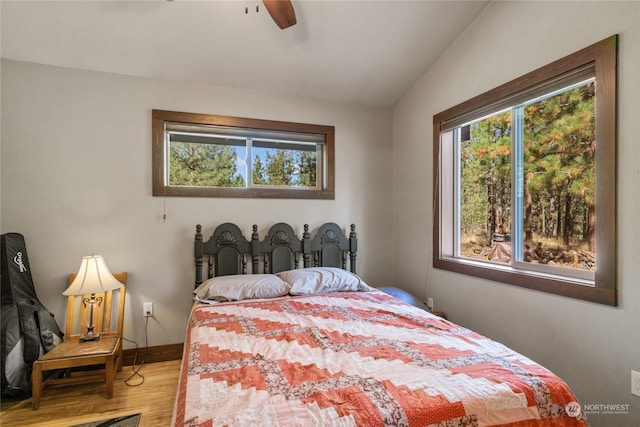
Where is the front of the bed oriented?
toward the camera

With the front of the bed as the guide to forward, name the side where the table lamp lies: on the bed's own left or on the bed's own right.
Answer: on the bed's own right
